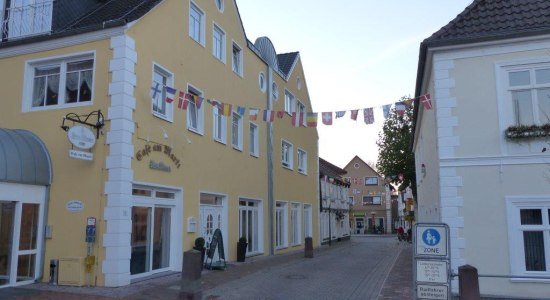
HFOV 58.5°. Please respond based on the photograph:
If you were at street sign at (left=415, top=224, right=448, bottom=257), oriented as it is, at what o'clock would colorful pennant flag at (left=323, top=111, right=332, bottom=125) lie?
The colorful pennant flag is roughly at 5 o'clock from the street sign.

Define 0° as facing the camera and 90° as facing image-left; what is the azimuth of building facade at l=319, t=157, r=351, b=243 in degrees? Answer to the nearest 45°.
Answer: approximately 315°

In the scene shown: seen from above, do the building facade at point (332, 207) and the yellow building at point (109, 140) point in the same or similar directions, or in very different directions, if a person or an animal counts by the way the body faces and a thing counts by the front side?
same or similar directions

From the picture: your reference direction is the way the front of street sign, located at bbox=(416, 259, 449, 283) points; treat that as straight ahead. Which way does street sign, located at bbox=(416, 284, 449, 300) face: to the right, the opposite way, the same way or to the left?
the same way

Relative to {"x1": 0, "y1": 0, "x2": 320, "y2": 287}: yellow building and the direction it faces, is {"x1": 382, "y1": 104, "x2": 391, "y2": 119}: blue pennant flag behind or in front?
in front

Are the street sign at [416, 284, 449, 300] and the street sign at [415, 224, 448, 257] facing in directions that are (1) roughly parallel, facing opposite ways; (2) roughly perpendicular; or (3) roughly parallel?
roughly parallel

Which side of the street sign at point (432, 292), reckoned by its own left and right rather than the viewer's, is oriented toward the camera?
front

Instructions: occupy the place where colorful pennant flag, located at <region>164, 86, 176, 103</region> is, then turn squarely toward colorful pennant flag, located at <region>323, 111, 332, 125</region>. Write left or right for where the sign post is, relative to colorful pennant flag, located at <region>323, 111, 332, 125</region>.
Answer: right

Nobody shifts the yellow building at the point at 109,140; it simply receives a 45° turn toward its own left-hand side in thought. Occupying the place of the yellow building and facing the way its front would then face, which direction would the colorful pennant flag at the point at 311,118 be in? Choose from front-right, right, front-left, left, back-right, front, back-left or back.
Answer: front

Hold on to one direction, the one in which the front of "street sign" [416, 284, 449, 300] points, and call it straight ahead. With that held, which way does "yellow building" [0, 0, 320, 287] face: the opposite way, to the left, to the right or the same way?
to the left

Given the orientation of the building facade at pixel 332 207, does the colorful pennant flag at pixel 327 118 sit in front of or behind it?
in front

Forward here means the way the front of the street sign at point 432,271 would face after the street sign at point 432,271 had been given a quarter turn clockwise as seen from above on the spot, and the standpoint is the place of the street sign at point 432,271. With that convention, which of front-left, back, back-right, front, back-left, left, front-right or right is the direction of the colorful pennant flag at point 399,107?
right

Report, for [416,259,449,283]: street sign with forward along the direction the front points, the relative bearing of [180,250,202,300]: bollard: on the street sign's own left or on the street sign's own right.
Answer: on the street sign's own right

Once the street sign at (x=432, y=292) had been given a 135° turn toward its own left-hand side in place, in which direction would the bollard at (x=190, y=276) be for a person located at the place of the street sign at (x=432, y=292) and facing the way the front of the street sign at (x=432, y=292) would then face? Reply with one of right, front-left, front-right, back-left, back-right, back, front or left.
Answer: back-left

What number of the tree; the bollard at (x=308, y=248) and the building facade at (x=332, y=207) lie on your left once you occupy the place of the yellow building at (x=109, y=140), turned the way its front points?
3

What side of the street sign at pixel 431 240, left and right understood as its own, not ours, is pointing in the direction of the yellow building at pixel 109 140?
right

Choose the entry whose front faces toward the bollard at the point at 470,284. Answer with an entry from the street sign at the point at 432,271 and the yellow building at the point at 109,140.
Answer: the yellow building

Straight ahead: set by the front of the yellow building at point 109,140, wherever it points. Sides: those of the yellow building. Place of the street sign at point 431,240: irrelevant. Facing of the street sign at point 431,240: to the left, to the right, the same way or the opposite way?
to the right

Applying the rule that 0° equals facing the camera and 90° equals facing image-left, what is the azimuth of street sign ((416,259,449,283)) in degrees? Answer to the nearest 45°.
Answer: approximately 0°

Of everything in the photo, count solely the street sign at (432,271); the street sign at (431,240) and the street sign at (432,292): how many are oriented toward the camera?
3

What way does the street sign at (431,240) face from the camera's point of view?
toward the camera
